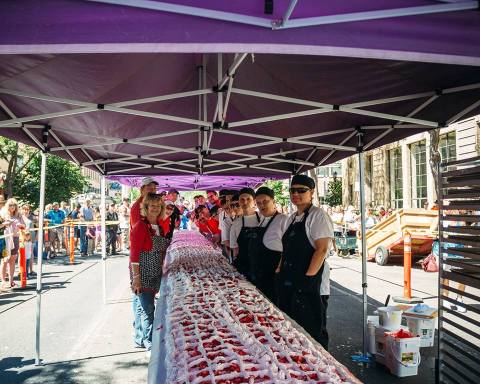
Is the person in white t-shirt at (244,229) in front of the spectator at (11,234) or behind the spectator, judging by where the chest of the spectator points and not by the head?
in front

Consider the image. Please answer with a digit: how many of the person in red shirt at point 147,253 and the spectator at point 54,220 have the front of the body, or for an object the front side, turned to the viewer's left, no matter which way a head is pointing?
0

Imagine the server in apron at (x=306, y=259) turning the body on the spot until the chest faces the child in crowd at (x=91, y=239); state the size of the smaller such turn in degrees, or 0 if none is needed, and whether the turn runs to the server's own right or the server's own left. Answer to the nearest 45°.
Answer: approximately 90° to the server's own right

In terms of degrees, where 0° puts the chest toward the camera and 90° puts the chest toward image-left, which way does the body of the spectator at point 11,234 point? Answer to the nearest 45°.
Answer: approximately 315°

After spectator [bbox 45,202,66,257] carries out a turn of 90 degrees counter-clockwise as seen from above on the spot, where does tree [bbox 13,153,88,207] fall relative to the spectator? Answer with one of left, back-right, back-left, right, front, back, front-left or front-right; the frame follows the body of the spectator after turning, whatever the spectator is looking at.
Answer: left

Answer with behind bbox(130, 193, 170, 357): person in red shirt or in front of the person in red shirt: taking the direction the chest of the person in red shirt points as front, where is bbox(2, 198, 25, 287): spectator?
behind
